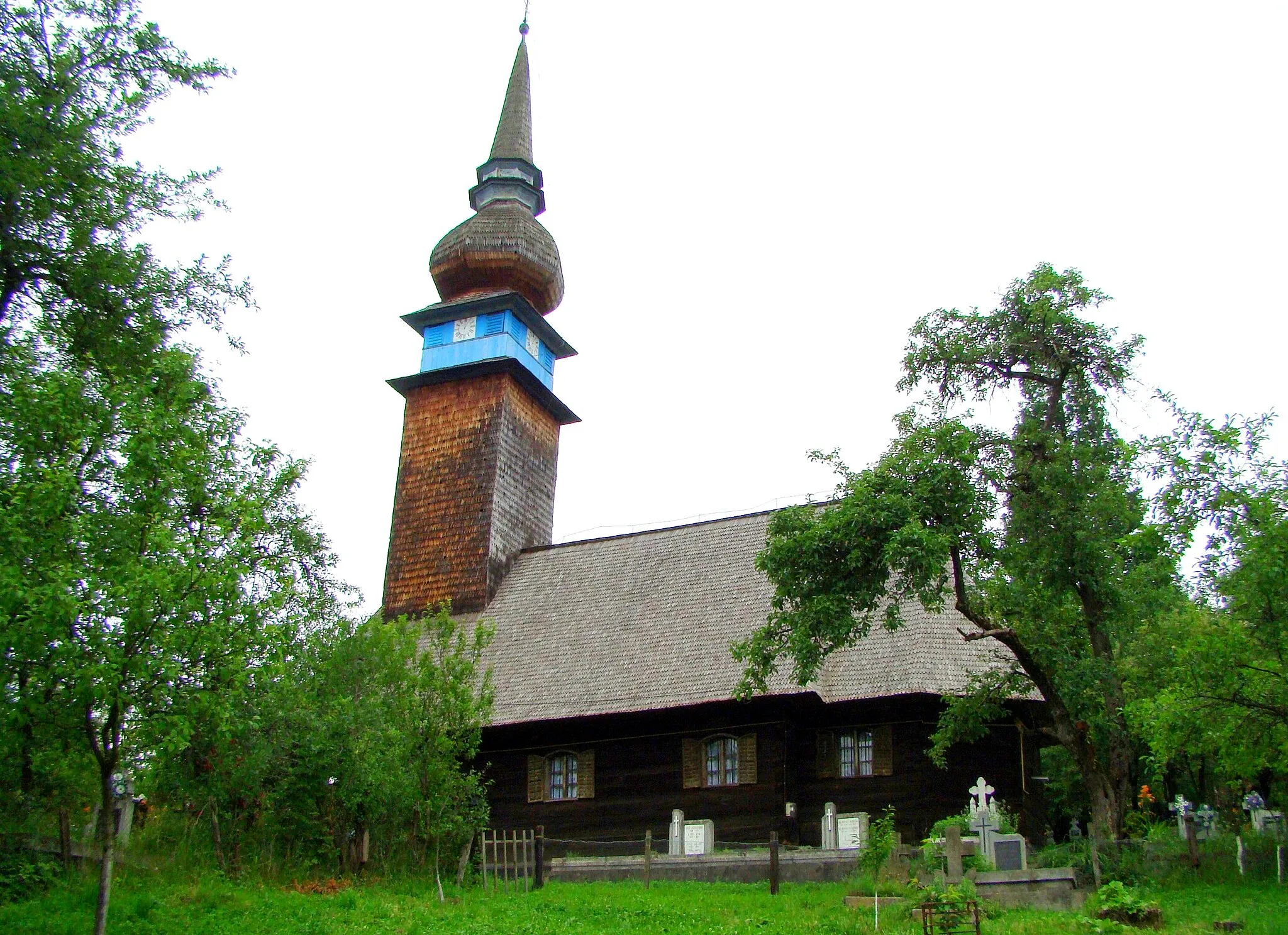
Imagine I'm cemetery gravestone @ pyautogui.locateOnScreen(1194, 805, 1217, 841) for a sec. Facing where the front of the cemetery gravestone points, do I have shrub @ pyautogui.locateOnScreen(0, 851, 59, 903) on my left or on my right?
on my right

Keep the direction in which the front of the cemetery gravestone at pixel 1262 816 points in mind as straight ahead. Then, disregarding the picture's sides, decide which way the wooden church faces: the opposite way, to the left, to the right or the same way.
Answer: to the right

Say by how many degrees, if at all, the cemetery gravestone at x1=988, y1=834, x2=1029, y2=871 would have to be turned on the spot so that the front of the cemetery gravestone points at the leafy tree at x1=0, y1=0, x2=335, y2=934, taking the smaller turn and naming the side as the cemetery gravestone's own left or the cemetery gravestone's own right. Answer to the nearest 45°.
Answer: approximately 45° to the cemetery gravestone's own right

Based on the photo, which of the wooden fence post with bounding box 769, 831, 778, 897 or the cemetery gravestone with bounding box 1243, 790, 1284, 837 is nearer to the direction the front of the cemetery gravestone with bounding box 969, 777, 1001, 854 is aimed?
the wooden fence post

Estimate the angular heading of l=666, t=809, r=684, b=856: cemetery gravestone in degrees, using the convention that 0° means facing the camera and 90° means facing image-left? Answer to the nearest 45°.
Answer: approximately 0°

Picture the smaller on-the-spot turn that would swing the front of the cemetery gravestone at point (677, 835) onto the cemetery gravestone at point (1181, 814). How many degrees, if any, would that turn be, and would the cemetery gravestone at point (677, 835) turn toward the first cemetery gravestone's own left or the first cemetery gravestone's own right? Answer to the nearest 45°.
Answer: approximately 90° to the first cemetery gravestone's own left

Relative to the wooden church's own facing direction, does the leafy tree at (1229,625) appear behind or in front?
behind
